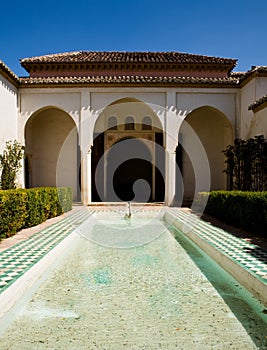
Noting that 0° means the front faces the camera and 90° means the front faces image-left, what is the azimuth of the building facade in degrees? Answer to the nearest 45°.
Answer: approximately 0°

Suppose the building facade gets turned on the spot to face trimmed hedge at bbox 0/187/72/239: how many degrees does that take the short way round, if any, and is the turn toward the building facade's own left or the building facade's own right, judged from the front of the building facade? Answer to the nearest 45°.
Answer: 0° — it already faces it
